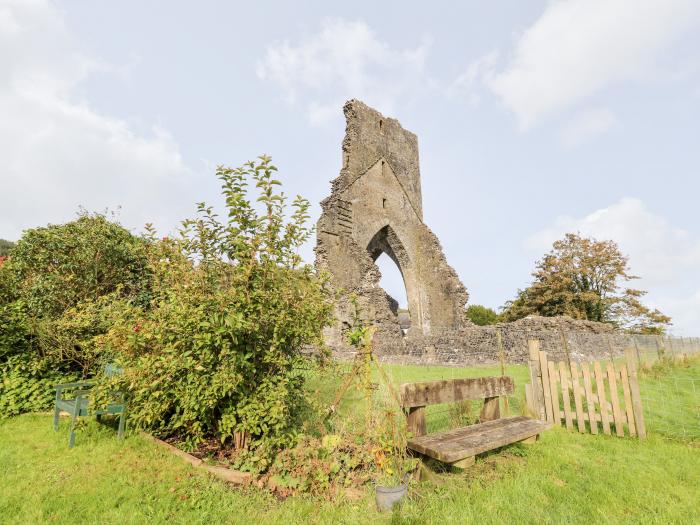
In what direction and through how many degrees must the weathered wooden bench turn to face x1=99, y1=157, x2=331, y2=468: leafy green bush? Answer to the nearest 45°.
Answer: approximately 135° to its right

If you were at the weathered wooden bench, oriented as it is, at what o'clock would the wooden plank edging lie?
The wooden plank edging is roughly at 4 o'clock from the weathered wooden bench.

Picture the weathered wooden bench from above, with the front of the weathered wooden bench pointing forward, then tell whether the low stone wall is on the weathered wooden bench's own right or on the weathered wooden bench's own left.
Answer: on the weathered wooden bench's own left

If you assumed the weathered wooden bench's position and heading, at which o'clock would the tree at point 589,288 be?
The tree is roughly at 8 o'clock from the weathered wooden bench.

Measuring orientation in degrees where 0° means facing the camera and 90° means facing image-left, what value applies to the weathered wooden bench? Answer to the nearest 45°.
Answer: approximately 315°

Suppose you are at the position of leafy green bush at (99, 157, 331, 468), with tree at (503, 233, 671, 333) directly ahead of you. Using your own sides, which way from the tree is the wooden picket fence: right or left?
right

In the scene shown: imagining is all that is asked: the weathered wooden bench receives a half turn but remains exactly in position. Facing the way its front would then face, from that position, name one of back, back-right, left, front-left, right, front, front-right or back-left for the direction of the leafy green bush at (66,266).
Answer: front-left
